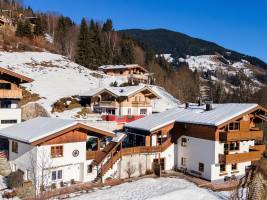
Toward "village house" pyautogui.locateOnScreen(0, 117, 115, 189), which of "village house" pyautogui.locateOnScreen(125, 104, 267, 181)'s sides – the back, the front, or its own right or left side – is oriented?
right

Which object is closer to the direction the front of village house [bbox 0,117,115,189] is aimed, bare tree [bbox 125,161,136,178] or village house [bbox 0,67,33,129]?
the bare tree

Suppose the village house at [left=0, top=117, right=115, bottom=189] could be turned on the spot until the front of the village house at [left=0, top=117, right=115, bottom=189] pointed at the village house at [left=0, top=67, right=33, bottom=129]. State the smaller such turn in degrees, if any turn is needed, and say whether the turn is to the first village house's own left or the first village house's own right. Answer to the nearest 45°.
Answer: approximately 180°

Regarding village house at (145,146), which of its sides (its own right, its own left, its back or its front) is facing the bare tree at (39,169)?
right

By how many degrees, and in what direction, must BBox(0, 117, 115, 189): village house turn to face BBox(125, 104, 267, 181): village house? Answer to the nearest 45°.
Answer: approximately 45° to its left

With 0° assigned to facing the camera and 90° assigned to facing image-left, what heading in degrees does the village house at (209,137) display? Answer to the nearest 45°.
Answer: approximately 315°

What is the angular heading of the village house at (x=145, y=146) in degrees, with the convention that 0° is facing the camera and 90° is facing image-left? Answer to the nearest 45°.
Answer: approximately 315°

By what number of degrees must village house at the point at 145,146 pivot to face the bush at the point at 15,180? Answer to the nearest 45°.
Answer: approximately 90° to its right

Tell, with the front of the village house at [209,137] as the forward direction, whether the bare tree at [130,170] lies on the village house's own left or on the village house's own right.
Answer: on the village house's own right

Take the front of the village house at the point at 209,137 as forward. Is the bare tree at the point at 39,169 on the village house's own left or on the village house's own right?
on the village house's own right

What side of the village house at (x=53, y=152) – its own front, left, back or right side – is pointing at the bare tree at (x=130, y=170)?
left
